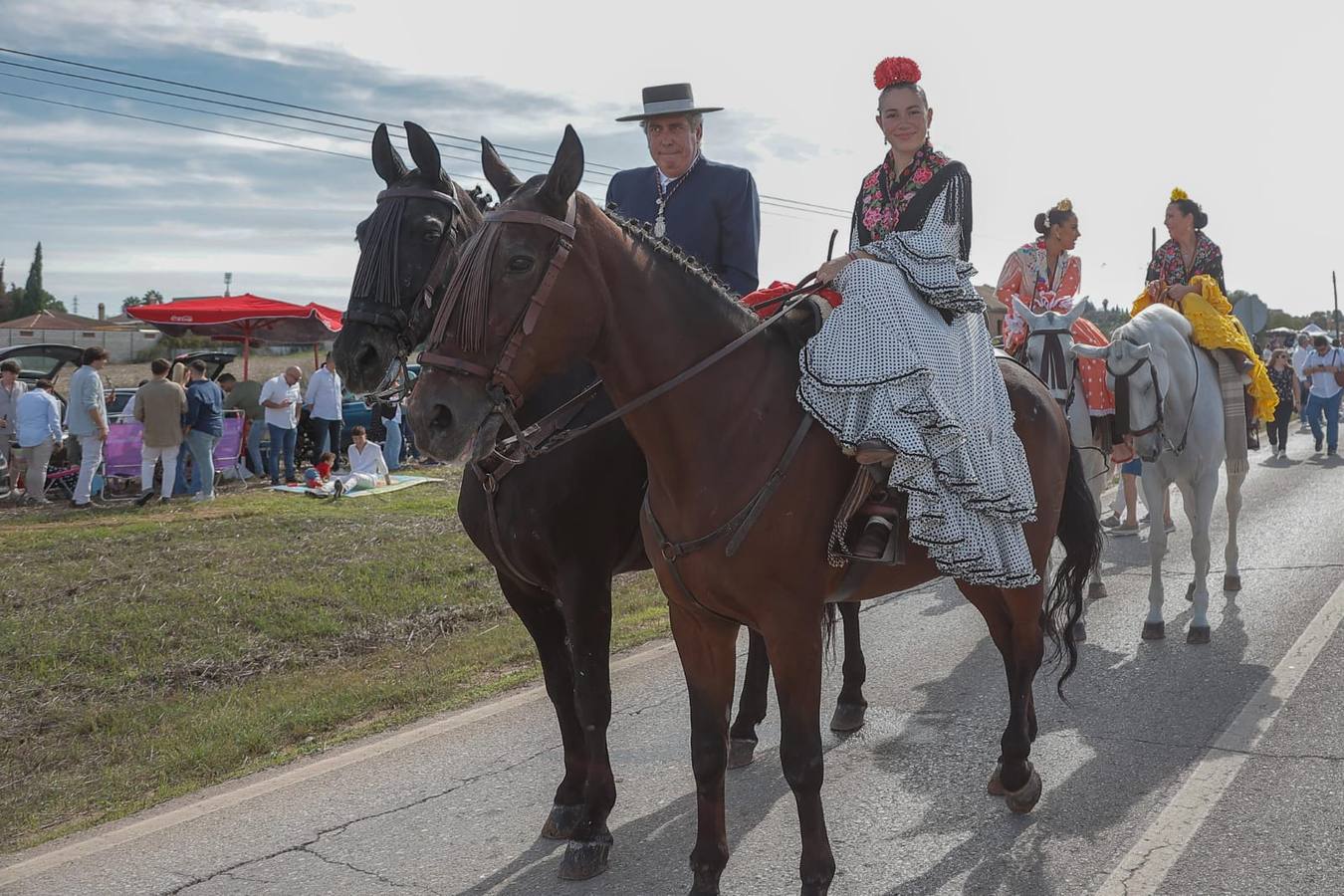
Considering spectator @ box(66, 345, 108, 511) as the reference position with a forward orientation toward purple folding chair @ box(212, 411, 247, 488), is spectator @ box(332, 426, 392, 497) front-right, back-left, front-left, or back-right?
front-right

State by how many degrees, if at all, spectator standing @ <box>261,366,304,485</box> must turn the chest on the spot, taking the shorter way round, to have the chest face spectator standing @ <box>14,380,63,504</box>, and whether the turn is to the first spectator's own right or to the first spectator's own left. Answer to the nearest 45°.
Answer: approximately 90° to the first spectator's own right

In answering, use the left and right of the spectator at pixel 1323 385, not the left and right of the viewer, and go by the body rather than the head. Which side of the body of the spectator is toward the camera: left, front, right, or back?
front

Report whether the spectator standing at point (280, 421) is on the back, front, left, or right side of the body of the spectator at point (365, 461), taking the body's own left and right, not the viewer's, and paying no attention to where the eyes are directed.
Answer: right

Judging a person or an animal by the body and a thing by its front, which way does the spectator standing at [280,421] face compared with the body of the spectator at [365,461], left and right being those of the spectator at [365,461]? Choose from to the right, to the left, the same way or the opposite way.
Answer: to the left

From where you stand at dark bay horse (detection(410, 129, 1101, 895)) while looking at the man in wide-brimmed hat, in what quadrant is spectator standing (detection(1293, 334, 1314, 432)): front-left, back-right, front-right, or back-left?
front-right

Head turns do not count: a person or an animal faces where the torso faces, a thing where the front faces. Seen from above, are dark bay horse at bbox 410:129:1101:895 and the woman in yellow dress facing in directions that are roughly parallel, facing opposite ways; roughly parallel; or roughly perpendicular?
roughly parallel

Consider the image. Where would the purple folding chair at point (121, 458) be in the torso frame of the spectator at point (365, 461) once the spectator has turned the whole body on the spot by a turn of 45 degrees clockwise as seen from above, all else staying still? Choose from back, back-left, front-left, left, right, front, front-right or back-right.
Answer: front

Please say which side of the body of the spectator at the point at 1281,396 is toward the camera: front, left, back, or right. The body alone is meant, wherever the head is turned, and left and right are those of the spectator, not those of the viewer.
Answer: front

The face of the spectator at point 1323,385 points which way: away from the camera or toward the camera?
toward the camera

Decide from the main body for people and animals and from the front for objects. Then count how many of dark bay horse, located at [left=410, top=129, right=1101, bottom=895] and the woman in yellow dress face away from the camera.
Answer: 0
